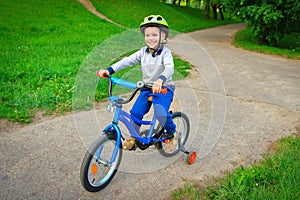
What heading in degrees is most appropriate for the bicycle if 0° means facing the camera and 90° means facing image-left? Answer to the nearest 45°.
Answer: approximately 45°

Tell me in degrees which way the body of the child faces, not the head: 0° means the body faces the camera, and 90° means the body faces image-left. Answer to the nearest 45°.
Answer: approximately 45°

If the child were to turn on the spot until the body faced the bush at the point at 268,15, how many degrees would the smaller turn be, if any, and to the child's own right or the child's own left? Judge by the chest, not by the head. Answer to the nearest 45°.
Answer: approximately 180°

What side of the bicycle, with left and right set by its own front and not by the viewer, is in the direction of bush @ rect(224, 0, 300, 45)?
back
